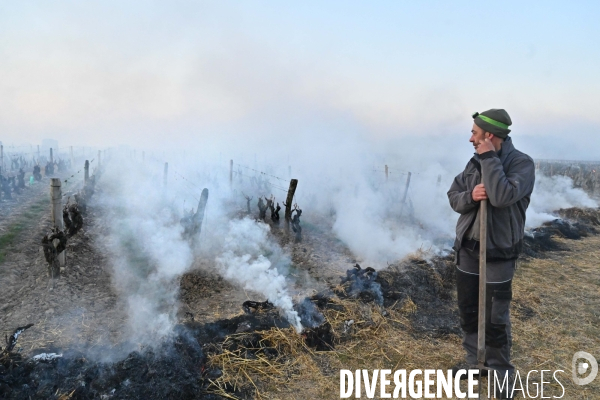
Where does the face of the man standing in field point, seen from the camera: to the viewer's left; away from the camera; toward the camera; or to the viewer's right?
to the viewer's left

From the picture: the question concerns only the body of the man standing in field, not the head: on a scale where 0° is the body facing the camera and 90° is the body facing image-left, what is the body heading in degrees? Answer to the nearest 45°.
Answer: approximately 45°
